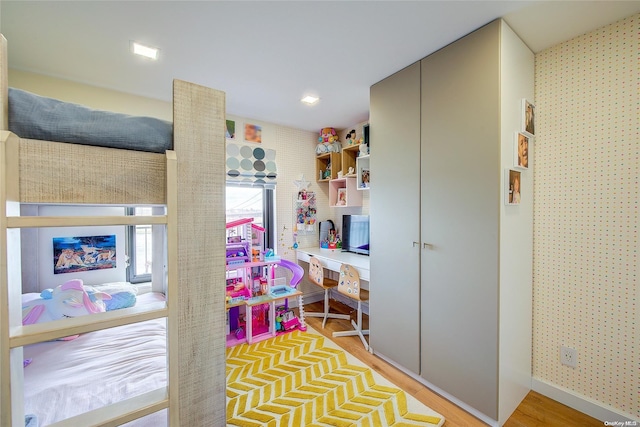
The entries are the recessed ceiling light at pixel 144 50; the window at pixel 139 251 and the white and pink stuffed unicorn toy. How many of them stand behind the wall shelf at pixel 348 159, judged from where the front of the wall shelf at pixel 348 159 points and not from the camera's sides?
0

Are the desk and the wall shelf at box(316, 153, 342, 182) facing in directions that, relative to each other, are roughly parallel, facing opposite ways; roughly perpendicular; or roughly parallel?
roughly parallel

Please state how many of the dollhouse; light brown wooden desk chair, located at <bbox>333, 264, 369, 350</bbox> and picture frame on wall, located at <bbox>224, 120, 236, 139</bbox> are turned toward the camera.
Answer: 2

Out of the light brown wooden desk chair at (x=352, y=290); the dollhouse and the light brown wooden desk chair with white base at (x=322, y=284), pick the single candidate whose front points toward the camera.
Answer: the dollhouse

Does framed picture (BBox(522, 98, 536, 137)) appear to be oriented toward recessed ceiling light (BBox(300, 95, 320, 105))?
no

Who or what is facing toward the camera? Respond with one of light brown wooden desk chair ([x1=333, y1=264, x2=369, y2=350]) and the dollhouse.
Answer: the dollhouse

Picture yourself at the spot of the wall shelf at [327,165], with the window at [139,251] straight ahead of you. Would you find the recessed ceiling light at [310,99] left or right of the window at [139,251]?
left

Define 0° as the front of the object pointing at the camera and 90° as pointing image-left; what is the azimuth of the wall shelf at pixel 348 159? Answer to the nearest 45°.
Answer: approximately 45°

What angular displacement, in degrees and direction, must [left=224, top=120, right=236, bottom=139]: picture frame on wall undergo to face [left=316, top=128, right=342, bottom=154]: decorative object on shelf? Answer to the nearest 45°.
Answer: approximately 90° to its left

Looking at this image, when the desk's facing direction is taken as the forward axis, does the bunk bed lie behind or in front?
in front

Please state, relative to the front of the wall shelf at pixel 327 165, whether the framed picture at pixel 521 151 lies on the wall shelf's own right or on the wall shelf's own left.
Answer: on the wall shelf's own left

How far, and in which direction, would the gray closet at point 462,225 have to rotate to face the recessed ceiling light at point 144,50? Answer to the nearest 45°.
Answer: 0° — it already faces it

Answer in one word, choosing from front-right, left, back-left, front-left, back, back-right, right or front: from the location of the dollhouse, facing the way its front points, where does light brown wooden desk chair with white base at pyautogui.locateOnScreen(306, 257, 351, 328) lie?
left

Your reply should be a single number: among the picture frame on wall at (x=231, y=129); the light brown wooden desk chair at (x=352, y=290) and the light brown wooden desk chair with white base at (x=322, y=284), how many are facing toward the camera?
1

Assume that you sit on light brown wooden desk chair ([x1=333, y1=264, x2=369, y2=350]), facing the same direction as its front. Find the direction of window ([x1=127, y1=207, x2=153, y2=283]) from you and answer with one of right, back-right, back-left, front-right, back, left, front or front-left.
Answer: back-left

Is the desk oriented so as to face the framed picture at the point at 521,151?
no

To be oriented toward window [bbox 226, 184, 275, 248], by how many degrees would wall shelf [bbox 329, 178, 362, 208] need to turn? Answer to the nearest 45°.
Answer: approximately 45° to its right
